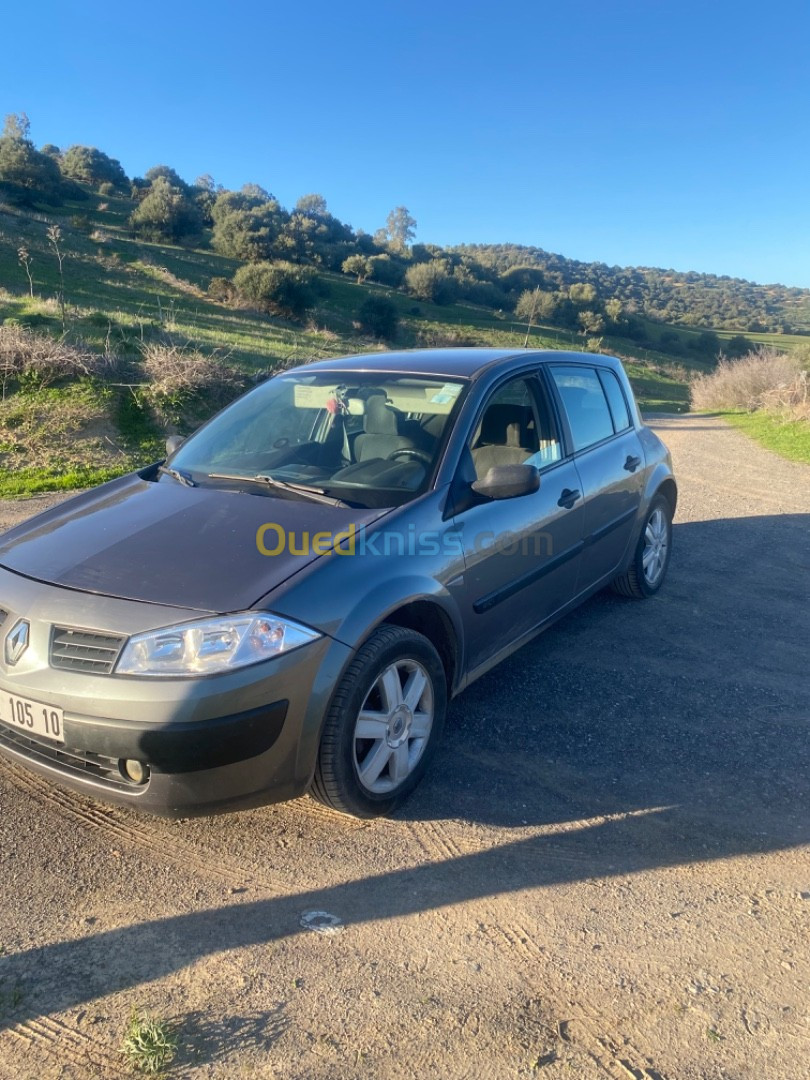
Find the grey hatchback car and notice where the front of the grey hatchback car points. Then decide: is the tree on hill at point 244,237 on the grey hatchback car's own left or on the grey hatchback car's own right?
on the grey hatchback car's own right

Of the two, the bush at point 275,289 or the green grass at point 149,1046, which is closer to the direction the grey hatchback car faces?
the green grass

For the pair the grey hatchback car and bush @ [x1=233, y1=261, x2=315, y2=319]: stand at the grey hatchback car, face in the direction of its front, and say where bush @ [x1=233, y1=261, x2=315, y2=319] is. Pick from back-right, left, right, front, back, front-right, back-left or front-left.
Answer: back-right

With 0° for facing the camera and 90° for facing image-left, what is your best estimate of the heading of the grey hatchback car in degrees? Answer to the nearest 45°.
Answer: approximately 45°

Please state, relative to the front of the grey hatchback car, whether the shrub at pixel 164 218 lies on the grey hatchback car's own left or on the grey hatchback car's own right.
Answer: on the grey hatchback car's own right

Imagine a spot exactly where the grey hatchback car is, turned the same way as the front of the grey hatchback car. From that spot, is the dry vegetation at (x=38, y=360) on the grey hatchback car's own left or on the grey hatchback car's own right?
on the grey hatchback car's own right

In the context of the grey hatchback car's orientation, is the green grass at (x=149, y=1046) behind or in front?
in front

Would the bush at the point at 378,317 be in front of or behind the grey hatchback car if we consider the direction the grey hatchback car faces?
behind

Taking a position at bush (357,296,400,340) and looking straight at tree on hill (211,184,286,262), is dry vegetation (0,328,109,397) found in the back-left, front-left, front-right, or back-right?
back-left
